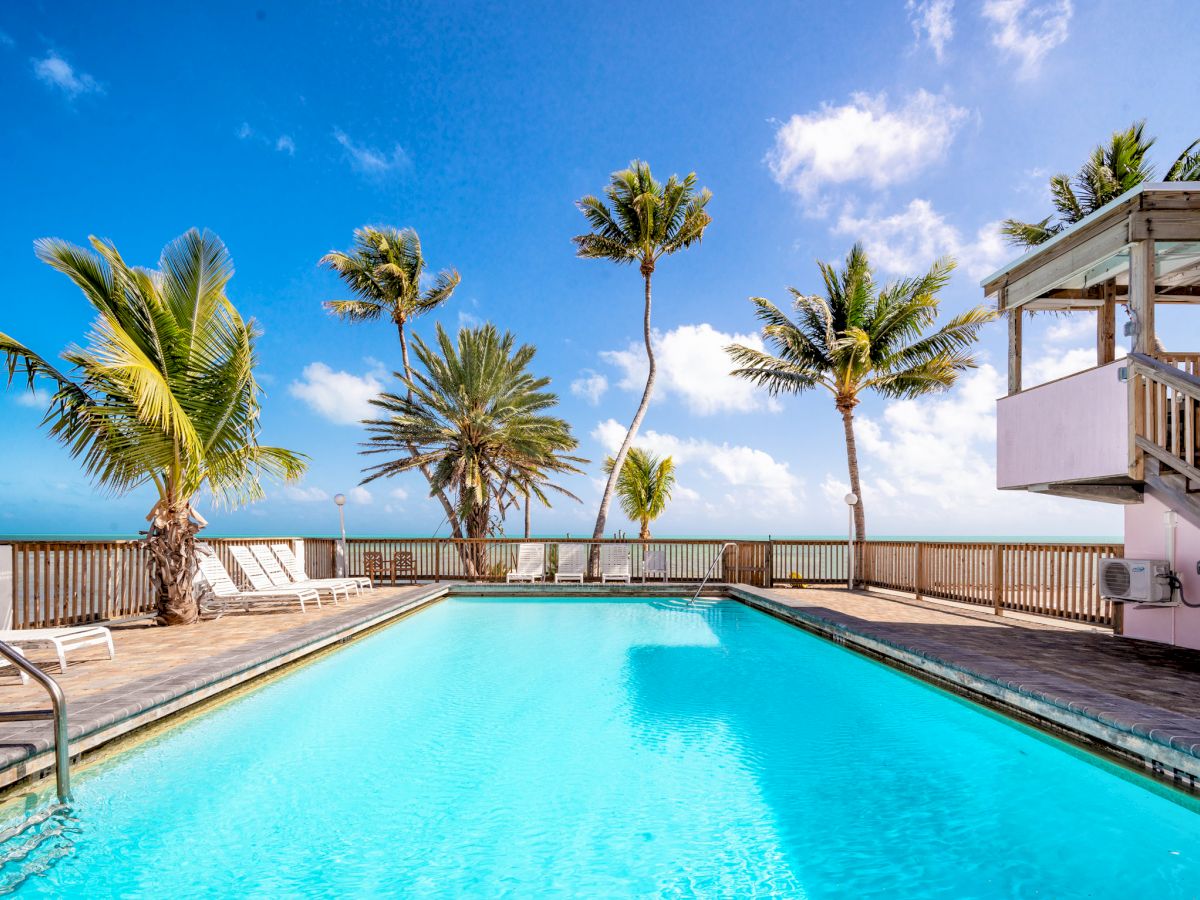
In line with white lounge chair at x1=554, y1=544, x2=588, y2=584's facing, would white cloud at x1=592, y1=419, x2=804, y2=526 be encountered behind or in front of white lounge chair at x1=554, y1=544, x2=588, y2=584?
behind

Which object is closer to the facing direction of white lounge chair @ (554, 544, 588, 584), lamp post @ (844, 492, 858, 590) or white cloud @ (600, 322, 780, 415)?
the lamp post

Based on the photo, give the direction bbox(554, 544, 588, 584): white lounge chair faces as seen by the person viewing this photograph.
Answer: facing the viewer

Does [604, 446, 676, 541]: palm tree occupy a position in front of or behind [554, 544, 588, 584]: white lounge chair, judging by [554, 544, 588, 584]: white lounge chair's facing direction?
behind

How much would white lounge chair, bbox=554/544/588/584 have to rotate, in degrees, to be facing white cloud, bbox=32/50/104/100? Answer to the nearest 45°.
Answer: approximately 90° to its right

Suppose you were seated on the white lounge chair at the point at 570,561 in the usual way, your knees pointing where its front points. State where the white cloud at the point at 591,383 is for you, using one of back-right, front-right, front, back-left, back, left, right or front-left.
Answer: back

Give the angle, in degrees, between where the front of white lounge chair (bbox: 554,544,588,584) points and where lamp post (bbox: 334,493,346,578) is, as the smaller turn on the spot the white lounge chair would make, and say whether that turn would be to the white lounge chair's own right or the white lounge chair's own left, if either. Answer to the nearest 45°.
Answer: approximately 90° to the white lounge chair's own right

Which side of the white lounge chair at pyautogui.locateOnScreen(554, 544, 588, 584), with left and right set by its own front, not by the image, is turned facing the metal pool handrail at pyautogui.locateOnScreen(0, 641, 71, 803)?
front
